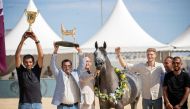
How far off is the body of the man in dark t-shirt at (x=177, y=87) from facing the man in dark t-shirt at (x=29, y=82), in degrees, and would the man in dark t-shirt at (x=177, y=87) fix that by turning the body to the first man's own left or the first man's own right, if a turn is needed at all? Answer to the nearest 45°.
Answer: approximately 45° to the first man's own right

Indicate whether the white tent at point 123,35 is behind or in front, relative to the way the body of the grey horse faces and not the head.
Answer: behind

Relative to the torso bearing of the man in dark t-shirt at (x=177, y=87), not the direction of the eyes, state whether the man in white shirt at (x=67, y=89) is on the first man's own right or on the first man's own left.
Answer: on the first man's own right

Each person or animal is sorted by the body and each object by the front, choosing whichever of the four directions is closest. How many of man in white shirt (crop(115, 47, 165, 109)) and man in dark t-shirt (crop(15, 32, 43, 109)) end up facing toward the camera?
2

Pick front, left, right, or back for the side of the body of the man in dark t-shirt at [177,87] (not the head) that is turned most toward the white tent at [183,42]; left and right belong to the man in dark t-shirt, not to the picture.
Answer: back

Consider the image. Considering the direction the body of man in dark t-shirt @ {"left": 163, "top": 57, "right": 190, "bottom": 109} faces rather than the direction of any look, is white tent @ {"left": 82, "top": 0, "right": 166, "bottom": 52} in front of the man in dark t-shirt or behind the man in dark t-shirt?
behind

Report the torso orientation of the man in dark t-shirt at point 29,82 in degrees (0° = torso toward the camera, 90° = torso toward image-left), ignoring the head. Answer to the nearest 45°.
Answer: approximately 0°

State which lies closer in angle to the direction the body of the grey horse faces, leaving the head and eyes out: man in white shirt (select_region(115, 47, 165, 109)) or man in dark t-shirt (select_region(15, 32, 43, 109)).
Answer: the man in dark t-shirt

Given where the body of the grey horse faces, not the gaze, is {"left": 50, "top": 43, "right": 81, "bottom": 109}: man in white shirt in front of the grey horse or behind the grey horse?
in front

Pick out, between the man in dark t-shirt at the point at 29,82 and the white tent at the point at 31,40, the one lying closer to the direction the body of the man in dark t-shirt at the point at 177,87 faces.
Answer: the man in dark t-shirt

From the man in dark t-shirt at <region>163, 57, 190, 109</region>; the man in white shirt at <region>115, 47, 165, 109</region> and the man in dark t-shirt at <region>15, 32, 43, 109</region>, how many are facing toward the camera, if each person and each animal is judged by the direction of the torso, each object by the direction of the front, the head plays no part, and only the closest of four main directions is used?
3
